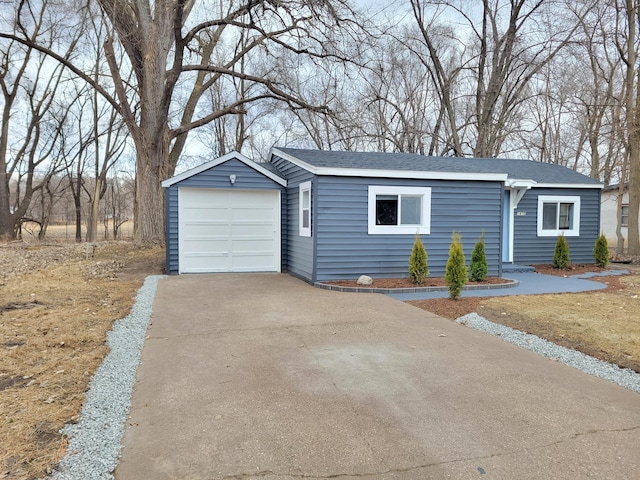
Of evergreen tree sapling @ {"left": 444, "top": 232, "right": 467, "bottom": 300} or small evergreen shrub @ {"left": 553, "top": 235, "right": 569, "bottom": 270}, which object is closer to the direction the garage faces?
the evergreen tree sapling

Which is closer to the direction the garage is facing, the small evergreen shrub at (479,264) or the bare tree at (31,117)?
the small evergreen shrub

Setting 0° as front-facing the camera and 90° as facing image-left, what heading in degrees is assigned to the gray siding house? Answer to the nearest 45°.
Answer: approximately 0°

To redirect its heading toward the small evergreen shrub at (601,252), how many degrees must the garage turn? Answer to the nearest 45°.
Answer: approximately 90° to its left

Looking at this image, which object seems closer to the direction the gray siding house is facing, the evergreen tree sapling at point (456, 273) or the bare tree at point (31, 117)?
the evergreen tree sapling

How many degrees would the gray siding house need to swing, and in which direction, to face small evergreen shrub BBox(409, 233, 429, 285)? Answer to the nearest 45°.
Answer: approximately 45° to its left

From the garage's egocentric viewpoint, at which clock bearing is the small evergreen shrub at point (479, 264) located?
The small evergreen shrub is roughly at 10 o'clock from the garage.

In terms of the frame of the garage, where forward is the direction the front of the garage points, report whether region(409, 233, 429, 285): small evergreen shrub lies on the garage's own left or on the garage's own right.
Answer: on the garage's own left
